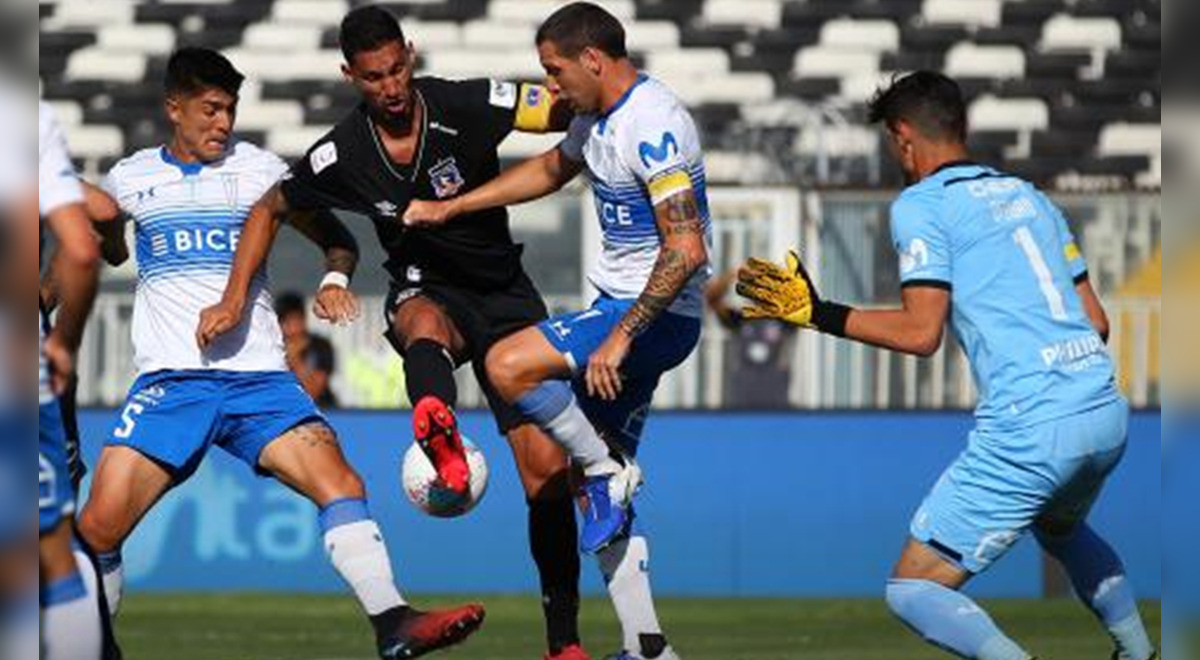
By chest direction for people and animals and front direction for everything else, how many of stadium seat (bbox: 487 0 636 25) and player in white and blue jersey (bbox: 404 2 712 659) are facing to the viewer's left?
1

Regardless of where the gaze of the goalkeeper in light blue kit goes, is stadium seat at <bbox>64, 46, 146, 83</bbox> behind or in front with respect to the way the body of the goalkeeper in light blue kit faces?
in front

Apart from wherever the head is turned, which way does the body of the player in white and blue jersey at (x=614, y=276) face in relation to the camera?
to the viewer's left

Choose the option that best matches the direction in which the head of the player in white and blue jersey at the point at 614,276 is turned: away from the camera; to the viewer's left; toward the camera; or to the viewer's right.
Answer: to the viewer's left

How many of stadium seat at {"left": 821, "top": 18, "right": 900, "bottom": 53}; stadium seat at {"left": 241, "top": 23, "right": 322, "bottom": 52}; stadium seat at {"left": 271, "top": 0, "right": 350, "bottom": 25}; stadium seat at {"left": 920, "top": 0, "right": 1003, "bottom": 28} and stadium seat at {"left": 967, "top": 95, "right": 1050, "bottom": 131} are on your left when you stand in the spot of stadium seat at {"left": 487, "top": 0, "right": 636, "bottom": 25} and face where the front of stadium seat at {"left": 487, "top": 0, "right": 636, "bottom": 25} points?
3

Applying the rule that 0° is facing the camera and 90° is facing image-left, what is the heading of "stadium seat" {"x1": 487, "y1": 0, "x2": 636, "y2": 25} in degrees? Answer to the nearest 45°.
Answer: approximately 0°

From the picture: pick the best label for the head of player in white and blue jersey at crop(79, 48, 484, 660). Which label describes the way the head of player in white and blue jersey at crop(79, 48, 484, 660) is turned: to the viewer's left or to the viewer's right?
to the viewer's right

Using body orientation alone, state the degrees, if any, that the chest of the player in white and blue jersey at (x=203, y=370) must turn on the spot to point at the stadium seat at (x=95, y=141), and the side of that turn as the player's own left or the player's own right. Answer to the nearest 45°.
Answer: approximately 180°
